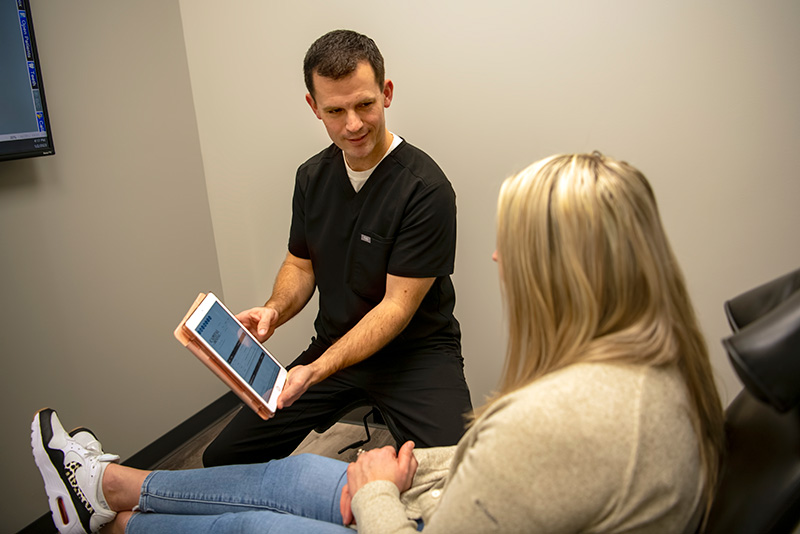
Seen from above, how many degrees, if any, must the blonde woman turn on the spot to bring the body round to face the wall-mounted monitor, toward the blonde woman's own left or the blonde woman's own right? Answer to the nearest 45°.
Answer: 0° — they already face it

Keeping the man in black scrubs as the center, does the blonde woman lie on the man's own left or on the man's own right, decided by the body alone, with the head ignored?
on the man's own left

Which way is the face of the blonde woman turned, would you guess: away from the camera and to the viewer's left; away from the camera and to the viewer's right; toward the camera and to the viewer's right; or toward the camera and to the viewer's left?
away from the camera and to the viewer's left

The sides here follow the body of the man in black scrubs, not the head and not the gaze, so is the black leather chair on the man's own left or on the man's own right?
on the man's own left

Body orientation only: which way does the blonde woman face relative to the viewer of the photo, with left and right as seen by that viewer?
facing away from the viewer and to the left of the viewer
